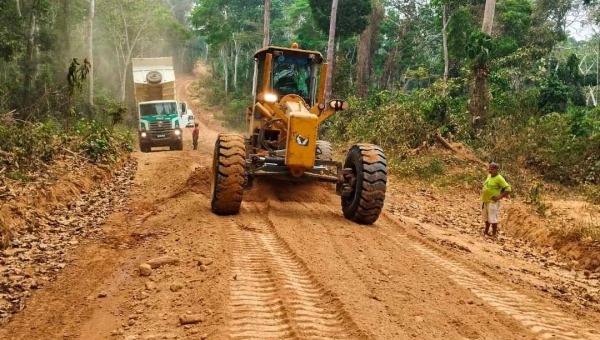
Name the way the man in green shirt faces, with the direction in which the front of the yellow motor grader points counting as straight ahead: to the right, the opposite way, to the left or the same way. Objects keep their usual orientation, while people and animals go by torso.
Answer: to the right

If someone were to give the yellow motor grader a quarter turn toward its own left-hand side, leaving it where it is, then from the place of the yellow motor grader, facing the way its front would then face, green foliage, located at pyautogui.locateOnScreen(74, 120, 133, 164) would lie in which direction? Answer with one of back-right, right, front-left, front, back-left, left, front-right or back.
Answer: back-left

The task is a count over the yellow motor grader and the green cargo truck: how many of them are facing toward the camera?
2

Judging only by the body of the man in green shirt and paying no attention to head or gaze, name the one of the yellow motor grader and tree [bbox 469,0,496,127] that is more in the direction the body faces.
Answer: the yellow motor grader

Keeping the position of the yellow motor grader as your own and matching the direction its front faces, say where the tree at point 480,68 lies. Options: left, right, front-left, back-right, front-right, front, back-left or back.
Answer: back-left

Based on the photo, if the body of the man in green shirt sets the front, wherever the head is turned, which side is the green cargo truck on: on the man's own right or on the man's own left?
on the man's own right

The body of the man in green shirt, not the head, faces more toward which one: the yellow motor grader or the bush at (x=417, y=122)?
the yellow motor grader

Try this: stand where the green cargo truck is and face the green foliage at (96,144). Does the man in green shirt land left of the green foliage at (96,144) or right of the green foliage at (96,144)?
left

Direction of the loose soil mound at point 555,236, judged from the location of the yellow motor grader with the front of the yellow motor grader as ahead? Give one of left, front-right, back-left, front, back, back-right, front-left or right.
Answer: left

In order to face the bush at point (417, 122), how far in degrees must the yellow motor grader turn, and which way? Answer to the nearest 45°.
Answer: approximately 135° to its left

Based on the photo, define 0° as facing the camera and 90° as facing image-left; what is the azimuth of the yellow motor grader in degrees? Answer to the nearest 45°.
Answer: approximately 0°

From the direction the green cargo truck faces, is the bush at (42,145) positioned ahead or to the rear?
ahead
